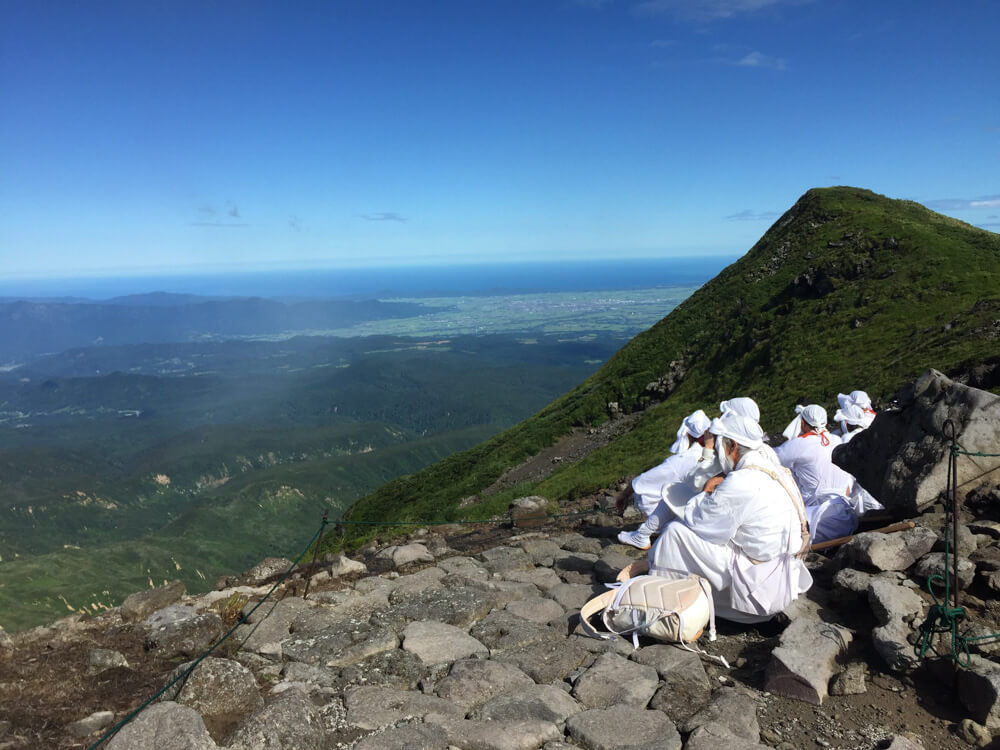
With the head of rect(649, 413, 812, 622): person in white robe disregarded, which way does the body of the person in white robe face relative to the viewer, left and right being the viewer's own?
facing away from the viewer and to the left of the viewer

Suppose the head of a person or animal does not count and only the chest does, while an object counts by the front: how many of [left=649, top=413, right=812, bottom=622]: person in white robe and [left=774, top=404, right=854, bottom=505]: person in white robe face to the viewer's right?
0

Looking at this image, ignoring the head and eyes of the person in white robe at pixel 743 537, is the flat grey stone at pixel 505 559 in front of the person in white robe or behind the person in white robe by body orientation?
in front

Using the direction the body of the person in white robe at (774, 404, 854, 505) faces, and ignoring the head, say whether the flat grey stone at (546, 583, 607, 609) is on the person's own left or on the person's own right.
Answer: on the person's own left

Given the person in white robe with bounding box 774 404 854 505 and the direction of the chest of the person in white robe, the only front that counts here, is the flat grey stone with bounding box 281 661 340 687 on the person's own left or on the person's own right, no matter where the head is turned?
on the person's own left

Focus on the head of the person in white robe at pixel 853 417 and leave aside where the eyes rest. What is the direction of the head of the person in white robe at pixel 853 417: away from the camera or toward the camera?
away from the camera

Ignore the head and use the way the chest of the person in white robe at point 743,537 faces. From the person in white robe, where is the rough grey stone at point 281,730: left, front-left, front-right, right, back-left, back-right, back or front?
left

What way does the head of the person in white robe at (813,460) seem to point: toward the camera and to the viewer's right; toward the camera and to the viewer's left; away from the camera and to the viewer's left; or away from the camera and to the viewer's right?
away from the camera and to the viewer's left

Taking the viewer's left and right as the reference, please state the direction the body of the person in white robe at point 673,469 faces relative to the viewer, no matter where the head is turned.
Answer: facing to the left of the viewer

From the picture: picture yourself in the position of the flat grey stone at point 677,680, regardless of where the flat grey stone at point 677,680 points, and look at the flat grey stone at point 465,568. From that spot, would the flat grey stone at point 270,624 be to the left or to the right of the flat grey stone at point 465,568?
left

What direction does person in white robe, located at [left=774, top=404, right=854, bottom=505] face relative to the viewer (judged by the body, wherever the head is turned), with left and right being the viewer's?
facing away from the viewer and to the left of the viewer

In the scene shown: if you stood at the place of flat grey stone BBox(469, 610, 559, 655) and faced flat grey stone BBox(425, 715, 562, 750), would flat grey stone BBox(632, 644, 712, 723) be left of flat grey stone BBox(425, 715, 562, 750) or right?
left

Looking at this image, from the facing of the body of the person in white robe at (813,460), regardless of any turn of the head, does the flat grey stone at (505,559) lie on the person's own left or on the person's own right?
on the person's own left

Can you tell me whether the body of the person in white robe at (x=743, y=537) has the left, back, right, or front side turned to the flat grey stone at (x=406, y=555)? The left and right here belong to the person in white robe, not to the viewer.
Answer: front
